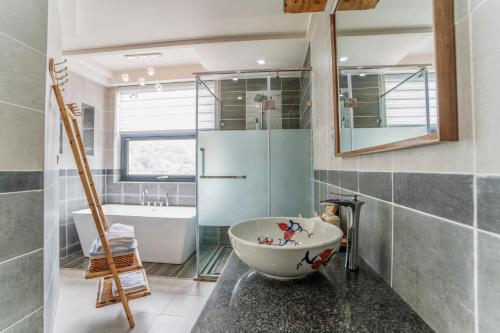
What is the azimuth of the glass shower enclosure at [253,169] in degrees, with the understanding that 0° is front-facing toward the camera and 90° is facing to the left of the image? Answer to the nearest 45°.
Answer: approximately 0°

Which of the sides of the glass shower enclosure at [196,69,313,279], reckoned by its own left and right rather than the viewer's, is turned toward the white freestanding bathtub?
right

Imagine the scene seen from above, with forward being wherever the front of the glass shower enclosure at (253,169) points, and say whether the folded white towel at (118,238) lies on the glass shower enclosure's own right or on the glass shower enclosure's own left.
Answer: on the glass shower enclosure's own right

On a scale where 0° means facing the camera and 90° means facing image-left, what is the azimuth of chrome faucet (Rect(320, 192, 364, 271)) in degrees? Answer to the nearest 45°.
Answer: approximately 90°

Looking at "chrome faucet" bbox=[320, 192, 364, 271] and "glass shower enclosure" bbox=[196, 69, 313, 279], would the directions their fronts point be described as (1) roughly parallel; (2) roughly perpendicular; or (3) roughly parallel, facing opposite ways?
roughly perpendicular

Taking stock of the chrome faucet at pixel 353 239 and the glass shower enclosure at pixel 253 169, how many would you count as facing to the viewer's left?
1

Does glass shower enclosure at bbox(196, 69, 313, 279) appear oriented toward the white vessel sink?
yes

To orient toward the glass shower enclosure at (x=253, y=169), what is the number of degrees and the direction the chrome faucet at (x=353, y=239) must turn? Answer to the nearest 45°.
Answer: approximately 45° to its right
